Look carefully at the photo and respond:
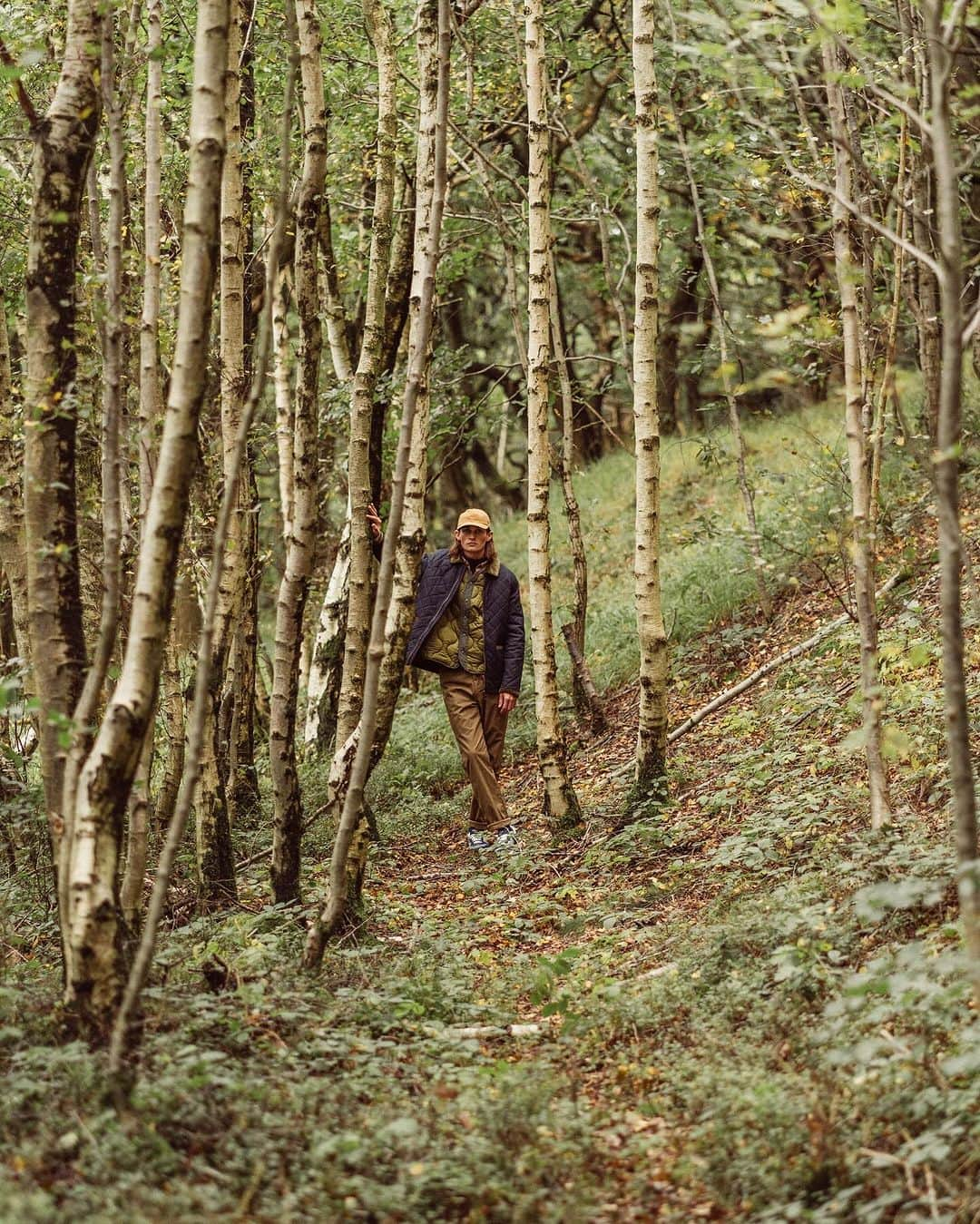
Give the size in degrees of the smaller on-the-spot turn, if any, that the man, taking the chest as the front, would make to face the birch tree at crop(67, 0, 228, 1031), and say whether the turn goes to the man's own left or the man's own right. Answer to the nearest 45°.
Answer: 0° — they already face it

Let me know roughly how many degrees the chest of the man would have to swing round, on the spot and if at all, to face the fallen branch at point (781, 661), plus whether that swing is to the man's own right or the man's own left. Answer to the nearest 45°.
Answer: approximately 135° to the man's own left

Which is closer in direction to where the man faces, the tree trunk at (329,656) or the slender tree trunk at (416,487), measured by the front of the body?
the slender tree trunk

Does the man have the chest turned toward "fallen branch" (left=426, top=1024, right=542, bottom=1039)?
yes

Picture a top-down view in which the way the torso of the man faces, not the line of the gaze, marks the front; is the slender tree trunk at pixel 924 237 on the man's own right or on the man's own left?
on the man's own left

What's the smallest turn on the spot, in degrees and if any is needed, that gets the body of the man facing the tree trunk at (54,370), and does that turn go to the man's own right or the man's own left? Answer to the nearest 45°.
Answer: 0° — they already face it
